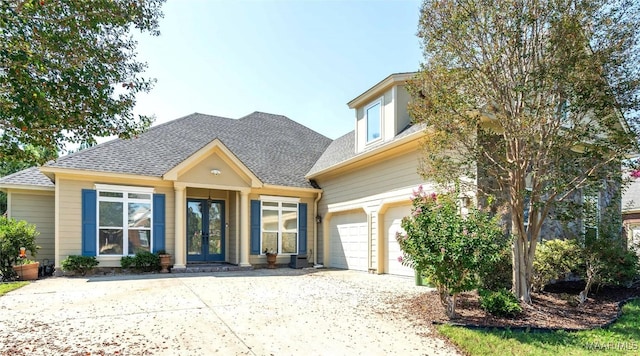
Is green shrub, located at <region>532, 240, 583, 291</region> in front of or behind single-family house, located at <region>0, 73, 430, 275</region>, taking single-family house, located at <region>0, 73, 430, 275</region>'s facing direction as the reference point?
in front

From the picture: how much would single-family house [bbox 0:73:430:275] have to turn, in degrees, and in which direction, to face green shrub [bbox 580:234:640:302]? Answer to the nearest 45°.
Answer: approximately 45° to its left

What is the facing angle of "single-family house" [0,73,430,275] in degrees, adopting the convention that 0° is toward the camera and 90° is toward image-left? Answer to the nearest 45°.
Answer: approximately 0°
